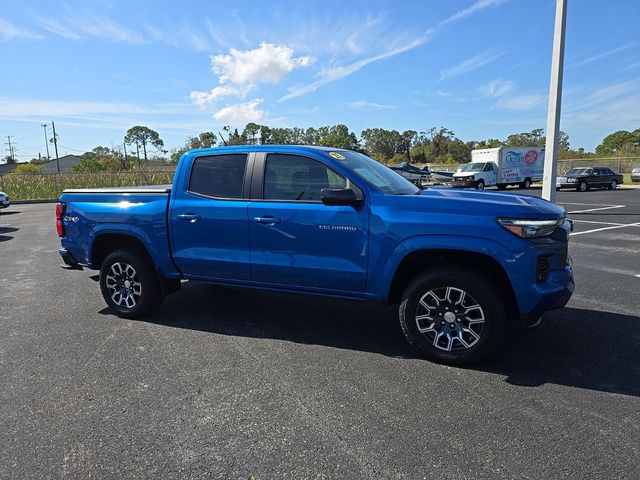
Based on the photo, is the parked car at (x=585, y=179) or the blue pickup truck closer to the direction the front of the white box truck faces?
the blue pickup truck

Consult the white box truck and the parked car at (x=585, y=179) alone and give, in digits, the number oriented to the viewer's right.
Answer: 0

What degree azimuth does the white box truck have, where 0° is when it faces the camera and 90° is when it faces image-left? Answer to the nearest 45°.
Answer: approximately 45°

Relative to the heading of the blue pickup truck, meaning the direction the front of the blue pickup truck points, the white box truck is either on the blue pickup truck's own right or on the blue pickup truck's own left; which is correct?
on the blue pickup truck's own left

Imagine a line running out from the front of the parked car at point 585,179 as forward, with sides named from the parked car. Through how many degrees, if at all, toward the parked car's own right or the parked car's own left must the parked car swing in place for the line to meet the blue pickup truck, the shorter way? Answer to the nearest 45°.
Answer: approximately 45° to the parked car's own left

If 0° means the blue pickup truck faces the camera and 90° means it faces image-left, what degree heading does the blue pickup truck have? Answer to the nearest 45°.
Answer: approximately 315°

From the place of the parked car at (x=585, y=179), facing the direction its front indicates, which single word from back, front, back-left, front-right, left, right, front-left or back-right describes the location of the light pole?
front-left

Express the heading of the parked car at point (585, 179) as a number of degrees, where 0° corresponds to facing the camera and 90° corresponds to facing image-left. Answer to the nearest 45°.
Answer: approximately 45°

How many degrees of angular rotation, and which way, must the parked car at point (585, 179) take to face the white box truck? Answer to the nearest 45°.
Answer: approximately 45° to its right
